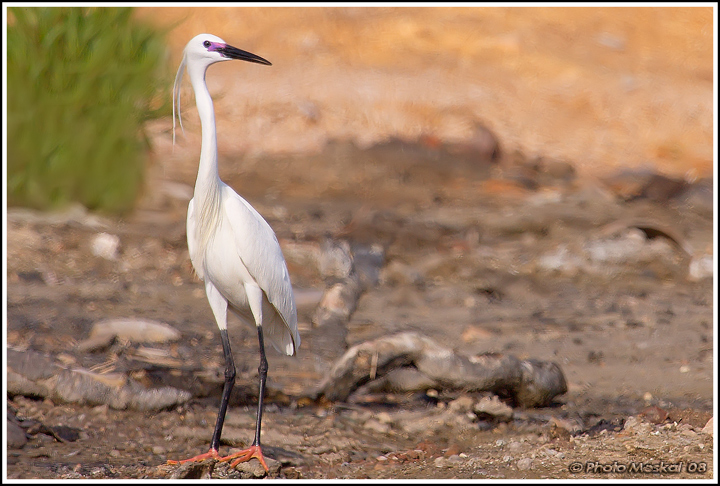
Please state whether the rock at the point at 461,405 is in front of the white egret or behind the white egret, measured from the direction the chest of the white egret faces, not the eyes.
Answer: behind

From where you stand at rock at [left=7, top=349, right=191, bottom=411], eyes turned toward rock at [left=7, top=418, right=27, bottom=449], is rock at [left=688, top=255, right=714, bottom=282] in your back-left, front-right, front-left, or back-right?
back-left

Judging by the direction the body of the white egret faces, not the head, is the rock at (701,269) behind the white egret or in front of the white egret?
behind

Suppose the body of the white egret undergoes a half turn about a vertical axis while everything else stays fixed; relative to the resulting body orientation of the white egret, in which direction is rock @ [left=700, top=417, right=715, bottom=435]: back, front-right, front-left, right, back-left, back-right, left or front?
front-right

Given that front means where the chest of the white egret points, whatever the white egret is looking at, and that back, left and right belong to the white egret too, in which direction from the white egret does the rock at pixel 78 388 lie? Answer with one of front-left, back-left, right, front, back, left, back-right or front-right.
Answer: right

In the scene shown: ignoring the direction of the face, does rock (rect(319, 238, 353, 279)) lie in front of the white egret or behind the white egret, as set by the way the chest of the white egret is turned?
behind

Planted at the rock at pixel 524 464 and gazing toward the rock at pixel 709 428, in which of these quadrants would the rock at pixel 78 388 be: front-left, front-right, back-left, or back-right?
back-left

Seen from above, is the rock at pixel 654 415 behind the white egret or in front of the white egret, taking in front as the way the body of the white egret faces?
behind

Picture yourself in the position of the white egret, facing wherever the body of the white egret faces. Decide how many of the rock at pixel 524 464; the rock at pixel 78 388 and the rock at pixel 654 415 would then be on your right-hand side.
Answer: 1

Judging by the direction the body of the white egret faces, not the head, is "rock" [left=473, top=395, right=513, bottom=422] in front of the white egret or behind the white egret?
behind

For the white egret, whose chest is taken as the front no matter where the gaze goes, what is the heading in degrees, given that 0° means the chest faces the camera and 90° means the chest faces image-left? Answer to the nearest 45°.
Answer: approximately 45°
